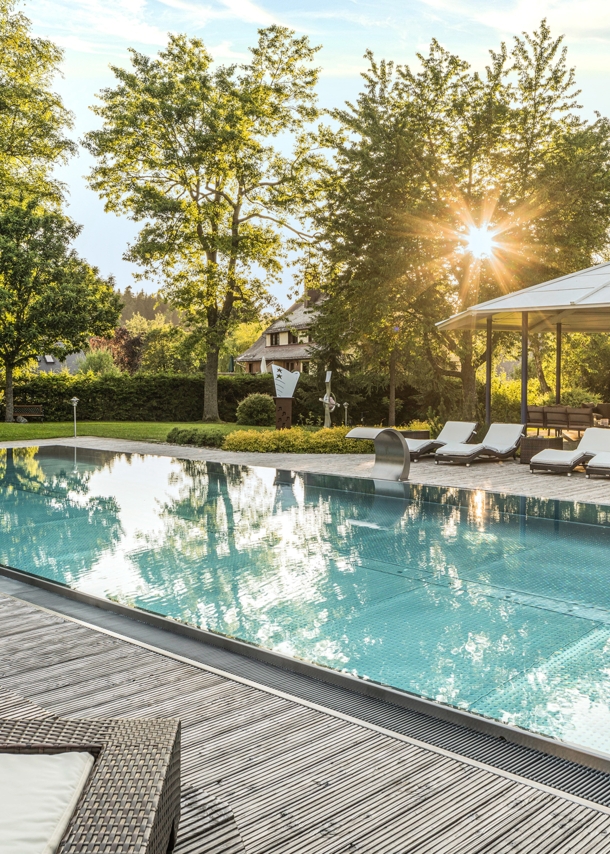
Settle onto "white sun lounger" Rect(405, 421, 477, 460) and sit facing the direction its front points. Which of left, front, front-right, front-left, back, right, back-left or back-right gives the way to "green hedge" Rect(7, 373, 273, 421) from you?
right

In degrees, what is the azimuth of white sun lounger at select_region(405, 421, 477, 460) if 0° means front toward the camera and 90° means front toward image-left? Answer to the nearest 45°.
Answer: approximately 45°

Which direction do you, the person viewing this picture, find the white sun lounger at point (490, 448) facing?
facing the viewer and to the left of the viewer

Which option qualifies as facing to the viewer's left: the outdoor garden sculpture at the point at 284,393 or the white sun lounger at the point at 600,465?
the white sun lounger

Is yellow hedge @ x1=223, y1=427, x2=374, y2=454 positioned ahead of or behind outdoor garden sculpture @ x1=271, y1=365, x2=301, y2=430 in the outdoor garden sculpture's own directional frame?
ahead

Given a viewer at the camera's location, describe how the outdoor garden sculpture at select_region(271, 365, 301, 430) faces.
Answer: facing the viewer

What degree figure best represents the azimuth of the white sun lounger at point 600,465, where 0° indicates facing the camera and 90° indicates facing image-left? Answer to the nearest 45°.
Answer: approximately 90°

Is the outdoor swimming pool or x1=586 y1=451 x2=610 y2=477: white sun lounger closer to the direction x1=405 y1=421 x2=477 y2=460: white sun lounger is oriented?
the outdoor swimming pool

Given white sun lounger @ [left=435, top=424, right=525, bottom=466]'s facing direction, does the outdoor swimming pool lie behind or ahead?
ahead

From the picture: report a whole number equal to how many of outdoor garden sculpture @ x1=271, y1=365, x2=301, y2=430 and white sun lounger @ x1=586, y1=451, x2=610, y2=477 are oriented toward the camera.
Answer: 1
